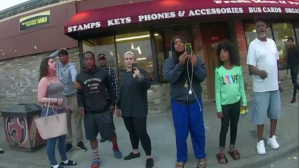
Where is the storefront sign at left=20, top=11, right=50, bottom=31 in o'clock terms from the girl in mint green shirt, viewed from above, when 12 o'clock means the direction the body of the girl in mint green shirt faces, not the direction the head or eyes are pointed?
The storefront sign is roughly at 4 o'clock from the girl in mint green shirt.

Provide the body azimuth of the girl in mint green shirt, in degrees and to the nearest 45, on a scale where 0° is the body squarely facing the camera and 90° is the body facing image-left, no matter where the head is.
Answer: approximately 0°

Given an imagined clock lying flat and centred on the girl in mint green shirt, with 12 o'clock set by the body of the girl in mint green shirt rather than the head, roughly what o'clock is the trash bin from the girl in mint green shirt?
The trash bin is roughly at 3 o'clock from the girl in mint green shirt.

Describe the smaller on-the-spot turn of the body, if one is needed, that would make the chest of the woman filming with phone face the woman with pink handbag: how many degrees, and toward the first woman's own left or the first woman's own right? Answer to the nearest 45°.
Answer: approximately 90° to the first woman's own right

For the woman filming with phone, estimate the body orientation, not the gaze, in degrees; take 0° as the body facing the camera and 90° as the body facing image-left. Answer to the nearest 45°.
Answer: approximately 0°

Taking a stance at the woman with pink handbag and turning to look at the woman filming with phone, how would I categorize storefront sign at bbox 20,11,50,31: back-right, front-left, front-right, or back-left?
back-left

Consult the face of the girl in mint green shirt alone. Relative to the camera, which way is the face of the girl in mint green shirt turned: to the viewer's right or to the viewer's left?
to the viewer's left

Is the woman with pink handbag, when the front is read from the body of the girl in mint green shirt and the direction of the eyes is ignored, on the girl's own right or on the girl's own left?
on the girl's own right

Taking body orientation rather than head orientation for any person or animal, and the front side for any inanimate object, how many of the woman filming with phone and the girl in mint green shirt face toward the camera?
2

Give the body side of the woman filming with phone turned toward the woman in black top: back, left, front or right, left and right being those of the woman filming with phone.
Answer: right

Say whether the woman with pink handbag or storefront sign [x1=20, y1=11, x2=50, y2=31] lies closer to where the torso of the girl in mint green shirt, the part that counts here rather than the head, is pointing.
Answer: the woman with pink handbag
